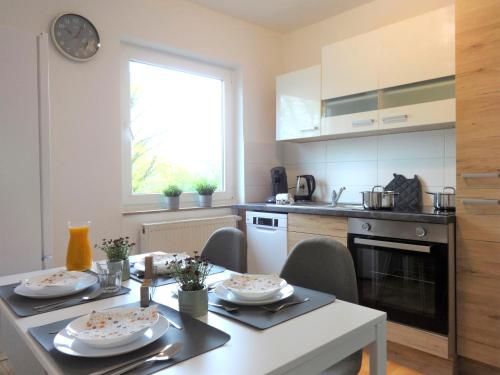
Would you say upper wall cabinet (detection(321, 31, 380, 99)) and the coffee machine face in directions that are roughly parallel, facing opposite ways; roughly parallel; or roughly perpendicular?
roughly parallel

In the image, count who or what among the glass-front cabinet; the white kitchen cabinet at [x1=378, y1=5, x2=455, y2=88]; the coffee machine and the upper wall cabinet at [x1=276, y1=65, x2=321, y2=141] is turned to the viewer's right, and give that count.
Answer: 0

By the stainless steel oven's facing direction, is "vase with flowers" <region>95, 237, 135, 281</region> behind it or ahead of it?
ahead

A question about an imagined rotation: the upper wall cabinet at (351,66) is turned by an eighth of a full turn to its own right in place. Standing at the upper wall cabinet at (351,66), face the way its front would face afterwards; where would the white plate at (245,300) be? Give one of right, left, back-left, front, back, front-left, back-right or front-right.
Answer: left

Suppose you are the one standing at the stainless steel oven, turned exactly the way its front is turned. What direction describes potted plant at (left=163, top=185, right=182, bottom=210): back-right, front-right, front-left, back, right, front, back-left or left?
front-right

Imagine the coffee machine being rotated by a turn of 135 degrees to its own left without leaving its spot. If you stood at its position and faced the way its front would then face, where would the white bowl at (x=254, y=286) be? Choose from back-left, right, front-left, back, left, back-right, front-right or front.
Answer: right

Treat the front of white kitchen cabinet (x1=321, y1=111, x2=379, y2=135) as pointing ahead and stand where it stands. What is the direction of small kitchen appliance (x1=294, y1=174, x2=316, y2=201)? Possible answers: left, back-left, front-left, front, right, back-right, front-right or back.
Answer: right

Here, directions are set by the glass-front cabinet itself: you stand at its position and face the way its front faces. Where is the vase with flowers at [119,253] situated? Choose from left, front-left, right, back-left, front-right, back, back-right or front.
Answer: front

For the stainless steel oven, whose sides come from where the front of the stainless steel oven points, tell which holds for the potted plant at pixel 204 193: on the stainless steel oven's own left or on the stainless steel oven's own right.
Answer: on the stainless steel oven's own right

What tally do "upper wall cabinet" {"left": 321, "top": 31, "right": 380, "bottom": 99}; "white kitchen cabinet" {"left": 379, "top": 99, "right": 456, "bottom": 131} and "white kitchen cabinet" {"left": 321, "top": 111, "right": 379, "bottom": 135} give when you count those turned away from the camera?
0

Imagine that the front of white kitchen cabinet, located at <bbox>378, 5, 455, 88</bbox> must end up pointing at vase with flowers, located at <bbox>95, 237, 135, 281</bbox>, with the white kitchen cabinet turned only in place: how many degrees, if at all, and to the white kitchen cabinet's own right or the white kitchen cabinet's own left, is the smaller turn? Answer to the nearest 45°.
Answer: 0° — it already faces it

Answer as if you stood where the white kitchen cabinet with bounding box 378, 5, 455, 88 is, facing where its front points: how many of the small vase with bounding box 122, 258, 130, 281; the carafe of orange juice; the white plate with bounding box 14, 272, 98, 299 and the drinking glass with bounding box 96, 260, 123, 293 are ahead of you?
4
